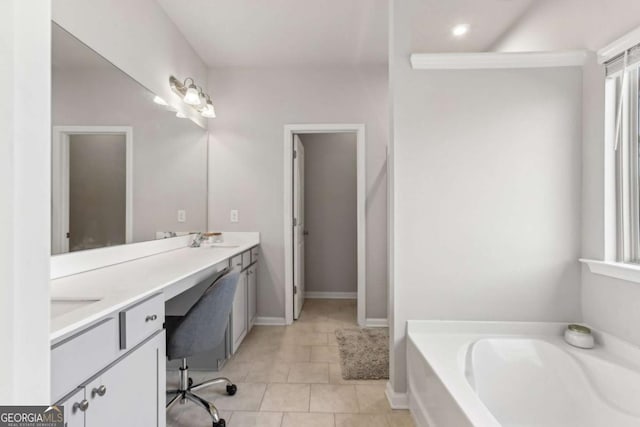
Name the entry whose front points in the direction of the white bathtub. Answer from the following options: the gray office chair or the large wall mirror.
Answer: the large wall mirror

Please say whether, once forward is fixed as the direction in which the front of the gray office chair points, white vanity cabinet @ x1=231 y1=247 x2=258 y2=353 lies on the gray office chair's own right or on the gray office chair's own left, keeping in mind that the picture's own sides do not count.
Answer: on the gray office chair's own right

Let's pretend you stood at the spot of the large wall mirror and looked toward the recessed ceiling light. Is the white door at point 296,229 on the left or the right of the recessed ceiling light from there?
left

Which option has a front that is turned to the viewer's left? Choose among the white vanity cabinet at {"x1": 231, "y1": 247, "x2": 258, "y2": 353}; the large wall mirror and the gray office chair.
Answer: the gray office chair

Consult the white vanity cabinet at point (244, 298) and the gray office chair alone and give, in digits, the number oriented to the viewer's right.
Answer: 1

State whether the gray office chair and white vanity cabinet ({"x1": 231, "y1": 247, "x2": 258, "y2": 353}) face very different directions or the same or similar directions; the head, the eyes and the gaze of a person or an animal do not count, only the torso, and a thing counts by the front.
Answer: very different directions

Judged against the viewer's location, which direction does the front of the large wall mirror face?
facing the viewer and to the right of the viewer

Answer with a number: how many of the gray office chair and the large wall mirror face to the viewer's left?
1

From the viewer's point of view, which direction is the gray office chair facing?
to the viewer's left

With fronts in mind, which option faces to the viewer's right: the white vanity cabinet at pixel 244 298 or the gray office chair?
the white vanity cabinet

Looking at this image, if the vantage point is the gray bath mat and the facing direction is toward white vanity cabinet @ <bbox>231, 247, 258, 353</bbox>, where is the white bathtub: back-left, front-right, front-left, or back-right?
back-left

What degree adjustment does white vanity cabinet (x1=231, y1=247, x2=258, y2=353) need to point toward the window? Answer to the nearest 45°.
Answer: approximately 45° to its right

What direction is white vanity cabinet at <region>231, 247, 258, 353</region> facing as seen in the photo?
to the viewer's right
